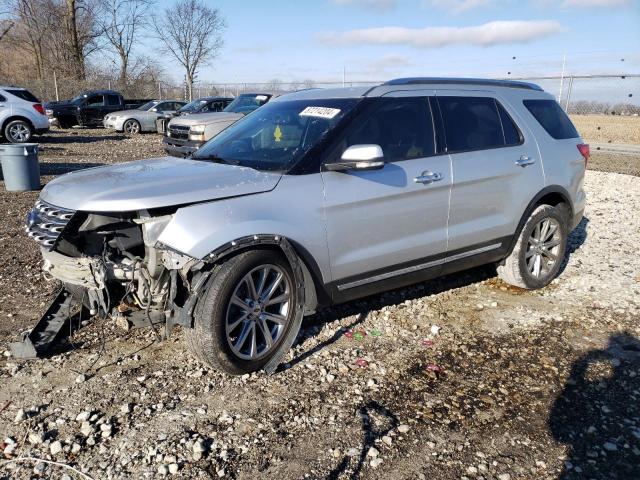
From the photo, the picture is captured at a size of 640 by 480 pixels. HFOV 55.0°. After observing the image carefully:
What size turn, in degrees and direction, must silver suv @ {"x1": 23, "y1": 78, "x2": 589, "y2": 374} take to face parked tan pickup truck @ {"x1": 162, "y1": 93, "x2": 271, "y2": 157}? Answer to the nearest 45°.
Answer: approximately 135° to its right

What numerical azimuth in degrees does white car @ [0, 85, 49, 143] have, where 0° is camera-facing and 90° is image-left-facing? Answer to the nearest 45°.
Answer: approximately 90°

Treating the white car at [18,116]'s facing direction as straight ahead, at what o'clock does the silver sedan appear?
The silver sedan is roughly at 4 o'clock from the white car.

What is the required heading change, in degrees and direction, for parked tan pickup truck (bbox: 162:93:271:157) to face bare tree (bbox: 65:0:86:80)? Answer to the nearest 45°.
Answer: approximately 135° to its right

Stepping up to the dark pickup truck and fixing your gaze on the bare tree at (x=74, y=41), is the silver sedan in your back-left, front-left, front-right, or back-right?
back-right
